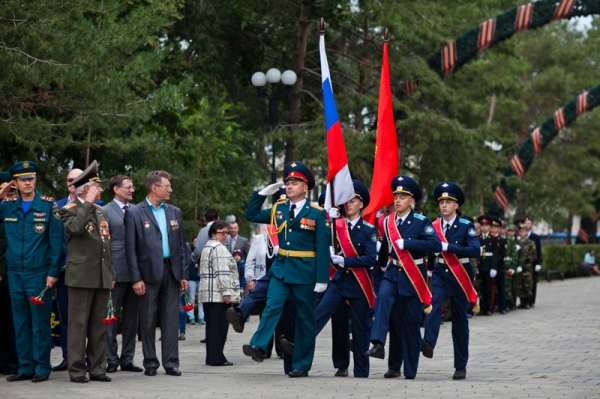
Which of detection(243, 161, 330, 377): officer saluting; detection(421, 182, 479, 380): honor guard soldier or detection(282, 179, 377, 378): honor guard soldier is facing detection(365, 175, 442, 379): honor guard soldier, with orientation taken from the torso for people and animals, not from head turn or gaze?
detection(421, 182, 479, 380): honor guard soldier

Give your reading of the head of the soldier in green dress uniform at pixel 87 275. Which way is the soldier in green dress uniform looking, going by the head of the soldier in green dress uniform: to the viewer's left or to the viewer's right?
to the viewer's right

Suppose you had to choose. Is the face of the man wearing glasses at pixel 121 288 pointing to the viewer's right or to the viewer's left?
to the viewer's right

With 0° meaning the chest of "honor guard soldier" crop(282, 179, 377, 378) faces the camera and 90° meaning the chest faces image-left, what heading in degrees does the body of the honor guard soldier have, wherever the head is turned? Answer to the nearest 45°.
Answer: approximately 45°

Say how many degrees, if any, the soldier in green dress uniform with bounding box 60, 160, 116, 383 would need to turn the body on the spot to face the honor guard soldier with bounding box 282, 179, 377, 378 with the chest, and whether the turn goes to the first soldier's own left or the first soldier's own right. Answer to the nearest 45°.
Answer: approximately 45° to the first soldier's own left

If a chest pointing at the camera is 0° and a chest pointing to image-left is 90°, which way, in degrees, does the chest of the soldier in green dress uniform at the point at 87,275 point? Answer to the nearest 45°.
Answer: approximately 315°

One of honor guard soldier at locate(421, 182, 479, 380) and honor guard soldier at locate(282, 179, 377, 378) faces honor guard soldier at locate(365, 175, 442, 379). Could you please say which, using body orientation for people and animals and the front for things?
honor guard soldier at locate(421, 182, 479, 380)
